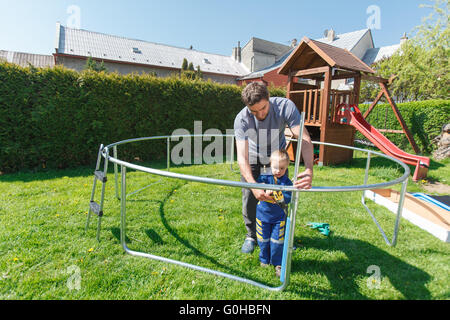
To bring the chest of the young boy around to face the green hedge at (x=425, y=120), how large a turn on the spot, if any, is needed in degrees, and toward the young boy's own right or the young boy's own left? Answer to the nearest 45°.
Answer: approximately 135° to the young boy's own left

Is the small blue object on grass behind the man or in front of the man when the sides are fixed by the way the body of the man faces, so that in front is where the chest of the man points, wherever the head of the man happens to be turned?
behind

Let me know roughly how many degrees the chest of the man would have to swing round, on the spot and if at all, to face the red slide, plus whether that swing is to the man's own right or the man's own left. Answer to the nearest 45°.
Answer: approximately 135° to the man's own left

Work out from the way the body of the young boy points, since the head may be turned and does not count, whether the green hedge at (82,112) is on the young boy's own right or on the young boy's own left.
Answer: on the young boy's own right

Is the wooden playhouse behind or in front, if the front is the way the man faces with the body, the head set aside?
behind

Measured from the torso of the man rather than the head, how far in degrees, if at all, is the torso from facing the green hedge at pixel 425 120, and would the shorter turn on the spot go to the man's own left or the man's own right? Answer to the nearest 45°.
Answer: approximately 135° to the man's own left

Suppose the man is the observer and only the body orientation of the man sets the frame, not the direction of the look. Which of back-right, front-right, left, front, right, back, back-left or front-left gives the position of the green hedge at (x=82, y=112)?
back-right

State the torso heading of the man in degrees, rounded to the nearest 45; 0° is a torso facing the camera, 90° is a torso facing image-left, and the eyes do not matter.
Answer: approximately 0°
